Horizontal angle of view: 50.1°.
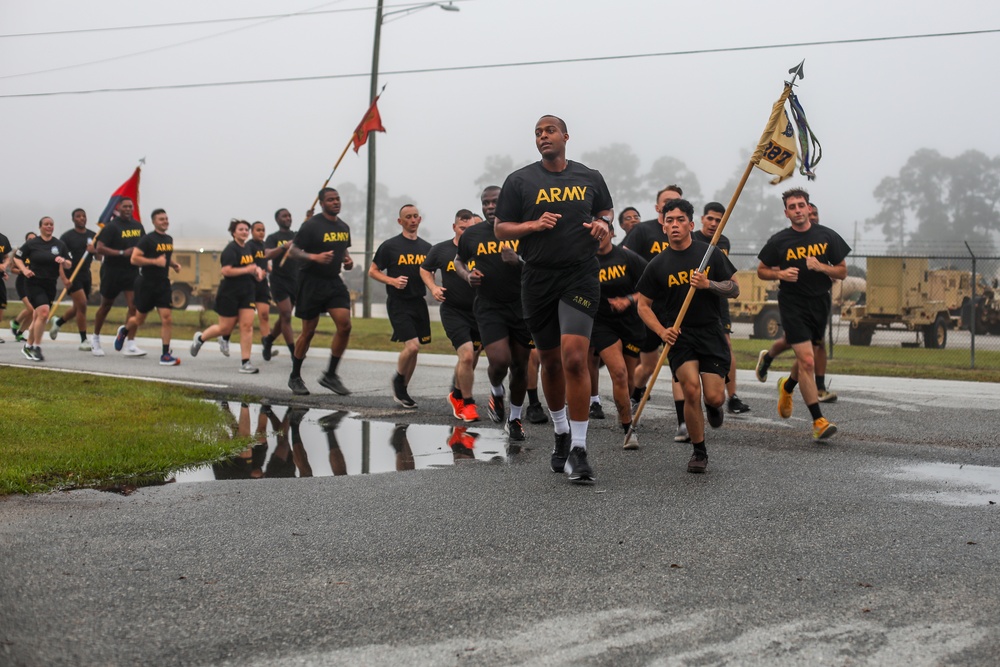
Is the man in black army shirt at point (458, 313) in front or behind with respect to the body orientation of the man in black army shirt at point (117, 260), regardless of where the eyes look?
in front

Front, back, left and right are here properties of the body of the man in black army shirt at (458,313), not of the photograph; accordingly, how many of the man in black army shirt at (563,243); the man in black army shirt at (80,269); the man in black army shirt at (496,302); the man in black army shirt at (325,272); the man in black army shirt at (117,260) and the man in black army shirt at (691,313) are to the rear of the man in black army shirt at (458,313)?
3

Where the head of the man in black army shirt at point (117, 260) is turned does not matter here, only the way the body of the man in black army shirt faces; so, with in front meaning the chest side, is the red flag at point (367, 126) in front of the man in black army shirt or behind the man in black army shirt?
in front

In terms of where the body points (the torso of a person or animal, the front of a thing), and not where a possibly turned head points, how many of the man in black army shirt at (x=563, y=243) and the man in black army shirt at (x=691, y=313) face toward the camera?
2

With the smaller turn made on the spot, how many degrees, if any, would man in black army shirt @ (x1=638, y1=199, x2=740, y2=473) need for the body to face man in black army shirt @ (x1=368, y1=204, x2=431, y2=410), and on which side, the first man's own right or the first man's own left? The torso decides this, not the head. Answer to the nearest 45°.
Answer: approximately 135° to the first man's own right

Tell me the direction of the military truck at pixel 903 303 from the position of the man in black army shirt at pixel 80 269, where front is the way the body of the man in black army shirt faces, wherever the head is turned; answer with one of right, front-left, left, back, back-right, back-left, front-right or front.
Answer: front-left

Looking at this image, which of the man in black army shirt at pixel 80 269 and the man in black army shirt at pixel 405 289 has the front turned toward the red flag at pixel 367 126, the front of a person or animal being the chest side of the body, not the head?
the man in black army shirt at pixel 80 269

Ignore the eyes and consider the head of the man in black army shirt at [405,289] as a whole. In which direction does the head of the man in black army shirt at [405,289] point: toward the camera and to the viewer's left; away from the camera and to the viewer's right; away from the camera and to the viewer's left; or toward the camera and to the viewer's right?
toward the camera and to the viewer's right

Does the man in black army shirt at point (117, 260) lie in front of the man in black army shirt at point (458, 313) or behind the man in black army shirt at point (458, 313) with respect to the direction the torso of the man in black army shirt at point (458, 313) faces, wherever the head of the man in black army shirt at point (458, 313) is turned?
behind

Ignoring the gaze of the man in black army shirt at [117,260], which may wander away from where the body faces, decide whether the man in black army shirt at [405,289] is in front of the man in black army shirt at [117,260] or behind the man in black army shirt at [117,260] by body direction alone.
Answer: in front
